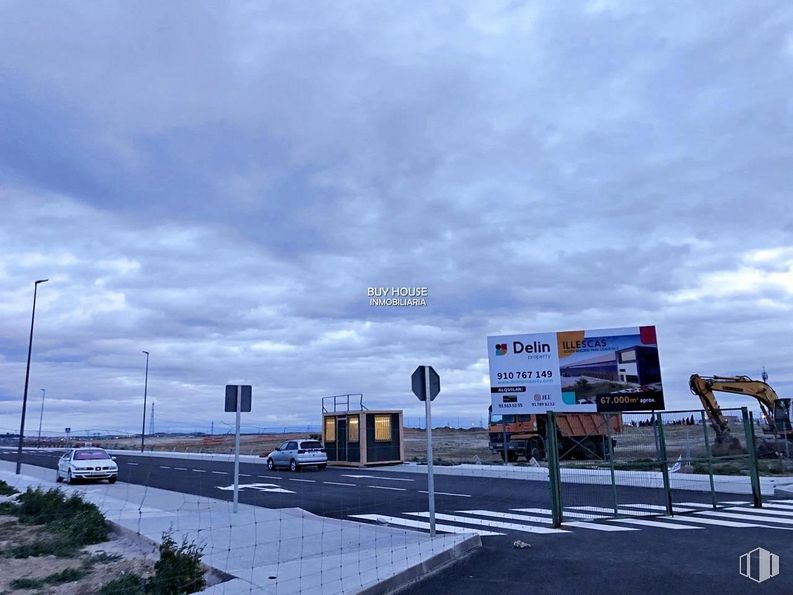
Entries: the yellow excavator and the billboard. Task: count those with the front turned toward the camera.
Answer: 1

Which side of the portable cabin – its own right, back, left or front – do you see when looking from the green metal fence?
left

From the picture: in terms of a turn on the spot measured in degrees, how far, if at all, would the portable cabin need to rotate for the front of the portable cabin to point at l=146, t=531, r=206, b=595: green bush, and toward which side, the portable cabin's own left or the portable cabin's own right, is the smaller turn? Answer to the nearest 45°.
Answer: approximately 45° to the portable cabin's own left

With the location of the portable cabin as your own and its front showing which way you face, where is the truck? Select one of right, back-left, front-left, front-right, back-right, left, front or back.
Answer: back-left

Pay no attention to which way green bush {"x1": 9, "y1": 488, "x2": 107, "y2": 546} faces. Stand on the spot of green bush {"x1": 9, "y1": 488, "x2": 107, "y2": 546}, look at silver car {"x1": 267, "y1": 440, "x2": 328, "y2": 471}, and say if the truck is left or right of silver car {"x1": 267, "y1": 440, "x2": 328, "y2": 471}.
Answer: right

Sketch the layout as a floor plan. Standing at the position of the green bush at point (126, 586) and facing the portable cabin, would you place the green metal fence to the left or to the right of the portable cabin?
right

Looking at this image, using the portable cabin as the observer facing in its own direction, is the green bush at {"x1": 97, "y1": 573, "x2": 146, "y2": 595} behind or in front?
in front

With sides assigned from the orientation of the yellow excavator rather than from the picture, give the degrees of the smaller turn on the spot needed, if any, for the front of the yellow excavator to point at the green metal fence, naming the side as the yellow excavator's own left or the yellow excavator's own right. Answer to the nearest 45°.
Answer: approximately 90° to the yellow excavator's own left

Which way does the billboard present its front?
toward the camera

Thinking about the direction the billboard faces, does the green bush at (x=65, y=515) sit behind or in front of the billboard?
in front

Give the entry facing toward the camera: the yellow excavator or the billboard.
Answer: the billboard

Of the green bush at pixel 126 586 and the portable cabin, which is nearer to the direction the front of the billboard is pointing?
the green bush

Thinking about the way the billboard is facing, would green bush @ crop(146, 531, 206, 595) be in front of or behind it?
in front

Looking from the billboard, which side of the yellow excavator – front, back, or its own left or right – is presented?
front

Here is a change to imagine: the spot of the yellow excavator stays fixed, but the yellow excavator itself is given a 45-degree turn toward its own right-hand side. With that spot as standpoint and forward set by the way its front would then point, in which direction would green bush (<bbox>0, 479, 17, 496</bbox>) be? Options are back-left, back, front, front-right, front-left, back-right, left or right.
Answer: left

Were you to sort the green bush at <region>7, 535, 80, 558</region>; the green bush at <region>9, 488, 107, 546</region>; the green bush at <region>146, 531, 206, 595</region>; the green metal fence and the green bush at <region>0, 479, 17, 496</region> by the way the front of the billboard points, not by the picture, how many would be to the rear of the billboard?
0

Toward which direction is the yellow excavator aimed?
to the viewer's left

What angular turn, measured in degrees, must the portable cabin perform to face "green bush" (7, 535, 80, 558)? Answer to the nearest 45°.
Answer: approximately 45° to its left

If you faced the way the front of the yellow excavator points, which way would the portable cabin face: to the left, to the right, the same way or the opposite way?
to the left

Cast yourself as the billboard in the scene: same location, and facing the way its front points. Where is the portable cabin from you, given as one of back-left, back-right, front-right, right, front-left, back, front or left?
right

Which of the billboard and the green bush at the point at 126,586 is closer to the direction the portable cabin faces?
the green bush
